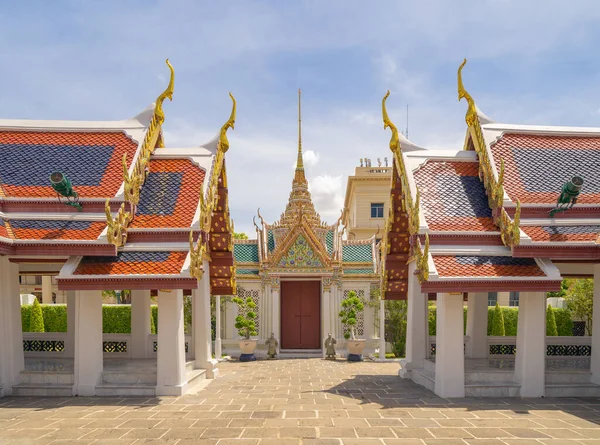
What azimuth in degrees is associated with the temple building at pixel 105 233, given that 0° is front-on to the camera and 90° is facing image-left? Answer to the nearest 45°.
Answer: approximately 270°

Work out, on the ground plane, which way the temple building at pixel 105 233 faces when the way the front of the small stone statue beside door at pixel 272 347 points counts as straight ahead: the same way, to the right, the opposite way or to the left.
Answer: to the left

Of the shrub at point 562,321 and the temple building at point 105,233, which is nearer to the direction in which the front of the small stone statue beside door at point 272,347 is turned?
the temple building

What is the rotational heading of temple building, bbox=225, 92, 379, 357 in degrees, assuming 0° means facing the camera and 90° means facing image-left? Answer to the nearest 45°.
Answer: approximately 0°

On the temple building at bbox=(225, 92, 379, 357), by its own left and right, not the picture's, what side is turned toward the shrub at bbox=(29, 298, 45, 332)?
right
